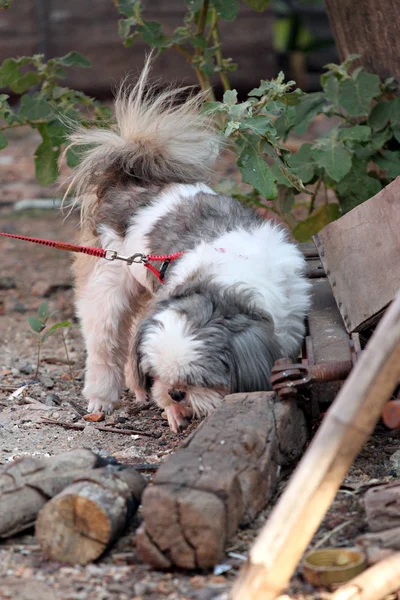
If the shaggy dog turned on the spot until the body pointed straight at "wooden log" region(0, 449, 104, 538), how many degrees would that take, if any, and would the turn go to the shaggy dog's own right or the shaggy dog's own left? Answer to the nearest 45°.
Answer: approximately 45° to the shaggy dog's own right

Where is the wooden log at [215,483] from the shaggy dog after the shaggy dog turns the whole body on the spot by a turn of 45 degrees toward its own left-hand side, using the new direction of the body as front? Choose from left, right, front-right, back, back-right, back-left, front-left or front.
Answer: right

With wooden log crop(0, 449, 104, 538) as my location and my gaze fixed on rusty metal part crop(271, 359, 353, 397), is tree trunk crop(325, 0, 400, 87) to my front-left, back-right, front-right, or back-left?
front-left

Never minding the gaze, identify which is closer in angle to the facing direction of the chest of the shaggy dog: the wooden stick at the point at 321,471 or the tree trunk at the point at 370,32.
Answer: the wooden stick

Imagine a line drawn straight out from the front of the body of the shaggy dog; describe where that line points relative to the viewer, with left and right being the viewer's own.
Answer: facing the viewer and to the right of the viewer

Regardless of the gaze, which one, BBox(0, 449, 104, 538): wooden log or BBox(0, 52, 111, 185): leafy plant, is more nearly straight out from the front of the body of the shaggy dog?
the wooden log
